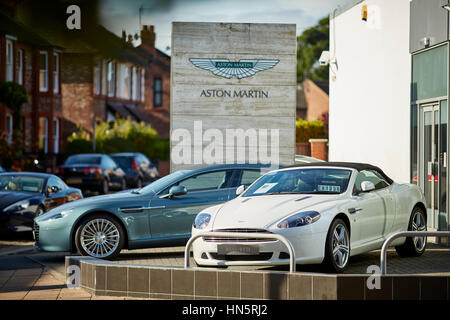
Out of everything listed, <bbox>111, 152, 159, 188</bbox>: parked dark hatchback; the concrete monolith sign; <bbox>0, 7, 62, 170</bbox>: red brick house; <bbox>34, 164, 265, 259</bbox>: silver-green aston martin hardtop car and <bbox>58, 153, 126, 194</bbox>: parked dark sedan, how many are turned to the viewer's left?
1

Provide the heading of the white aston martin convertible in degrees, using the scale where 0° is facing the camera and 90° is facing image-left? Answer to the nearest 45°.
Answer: approximately 45°

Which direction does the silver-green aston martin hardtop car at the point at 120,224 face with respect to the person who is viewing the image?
facing to the left of the viewer

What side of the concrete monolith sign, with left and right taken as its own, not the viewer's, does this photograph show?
front

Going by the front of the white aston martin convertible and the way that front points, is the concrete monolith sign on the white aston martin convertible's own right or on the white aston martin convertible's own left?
on the white aston martin convertible's own right

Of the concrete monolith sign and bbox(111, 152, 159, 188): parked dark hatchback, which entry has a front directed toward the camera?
the concrete monolith sign

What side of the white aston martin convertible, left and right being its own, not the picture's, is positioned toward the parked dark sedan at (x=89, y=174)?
right

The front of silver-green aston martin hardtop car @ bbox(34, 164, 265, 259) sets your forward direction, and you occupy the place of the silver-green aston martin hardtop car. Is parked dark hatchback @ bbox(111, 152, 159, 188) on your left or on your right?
on your right

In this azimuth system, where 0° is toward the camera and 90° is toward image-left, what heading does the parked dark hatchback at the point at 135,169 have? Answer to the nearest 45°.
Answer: approximately 225°

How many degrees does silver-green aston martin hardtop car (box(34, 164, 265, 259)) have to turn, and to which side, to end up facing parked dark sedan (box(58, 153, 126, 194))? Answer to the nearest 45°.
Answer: approximately 90° to its right

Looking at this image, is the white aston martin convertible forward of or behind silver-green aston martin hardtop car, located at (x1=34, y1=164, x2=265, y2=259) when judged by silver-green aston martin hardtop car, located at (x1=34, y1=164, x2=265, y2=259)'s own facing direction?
behind

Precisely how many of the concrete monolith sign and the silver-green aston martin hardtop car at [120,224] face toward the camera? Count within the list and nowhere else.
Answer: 1
